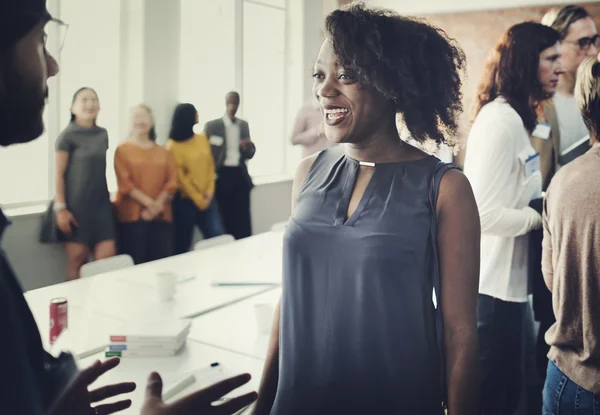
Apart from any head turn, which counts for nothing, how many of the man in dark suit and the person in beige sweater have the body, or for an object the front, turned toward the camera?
1

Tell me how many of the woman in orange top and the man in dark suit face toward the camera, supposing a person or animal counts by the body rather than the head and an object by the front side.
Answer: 2
